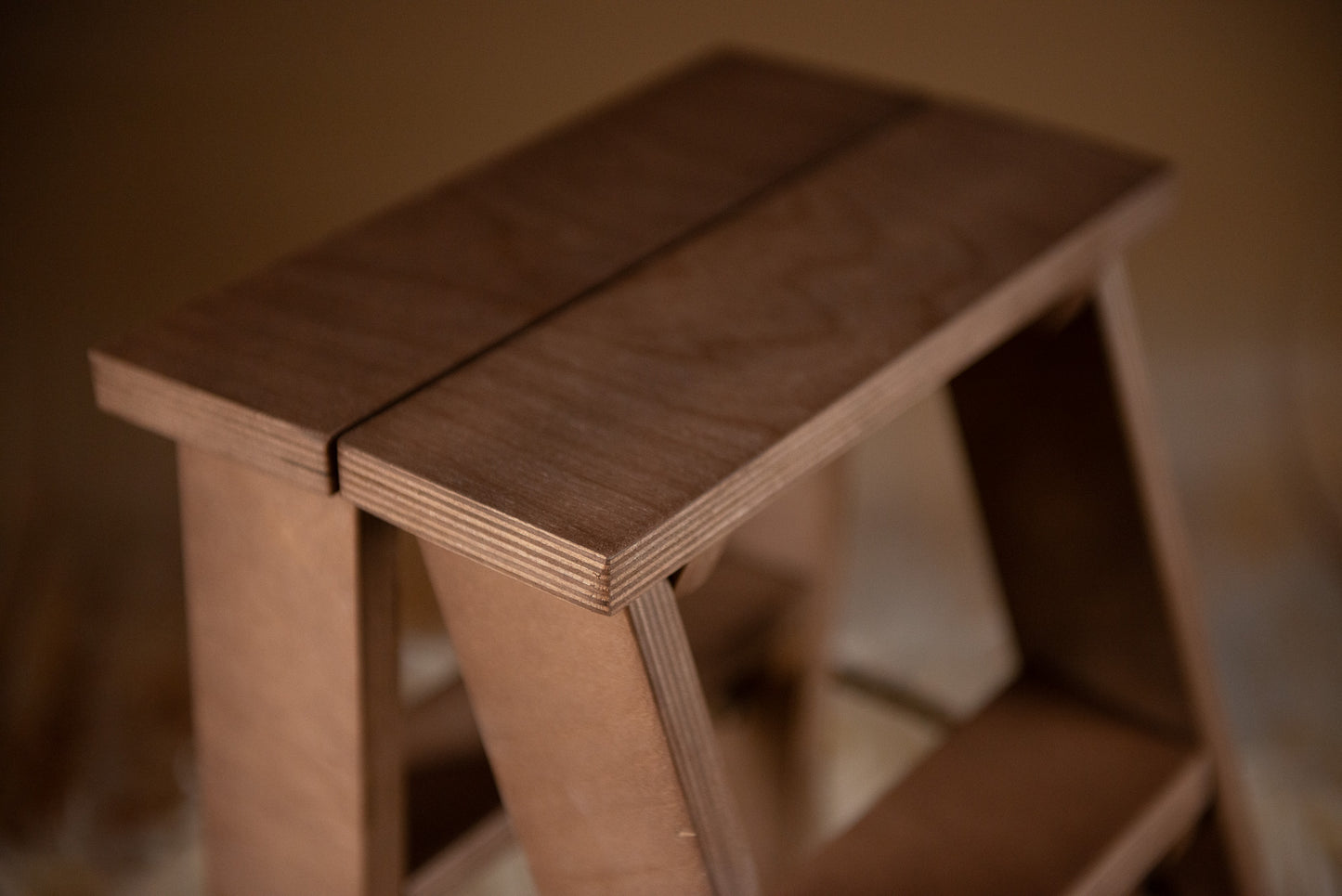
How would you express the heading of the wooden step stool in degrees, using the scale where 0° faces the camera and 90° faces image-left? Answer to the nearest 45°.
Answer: approximately 315°
